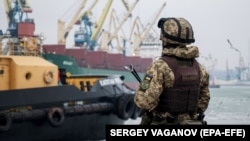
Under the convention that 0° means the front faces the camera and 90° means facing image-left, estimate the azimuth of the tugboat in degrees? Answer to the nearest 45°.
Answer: approximately 270°

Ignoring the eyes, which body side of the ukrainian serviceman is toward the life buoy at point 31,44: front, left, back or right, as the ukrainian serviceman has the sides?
front

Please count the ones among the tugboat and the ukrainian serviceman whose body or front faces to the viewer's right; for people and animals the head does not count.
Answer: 1

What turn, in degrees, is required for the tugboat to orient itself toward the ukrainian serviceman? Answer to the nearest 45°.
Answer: approximately 90° to its right

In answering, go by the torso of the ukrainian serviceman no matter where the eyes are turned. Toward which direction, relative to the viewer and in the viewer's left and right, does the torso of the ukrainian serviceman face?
facing away from the viewer and to the left of the viewer
